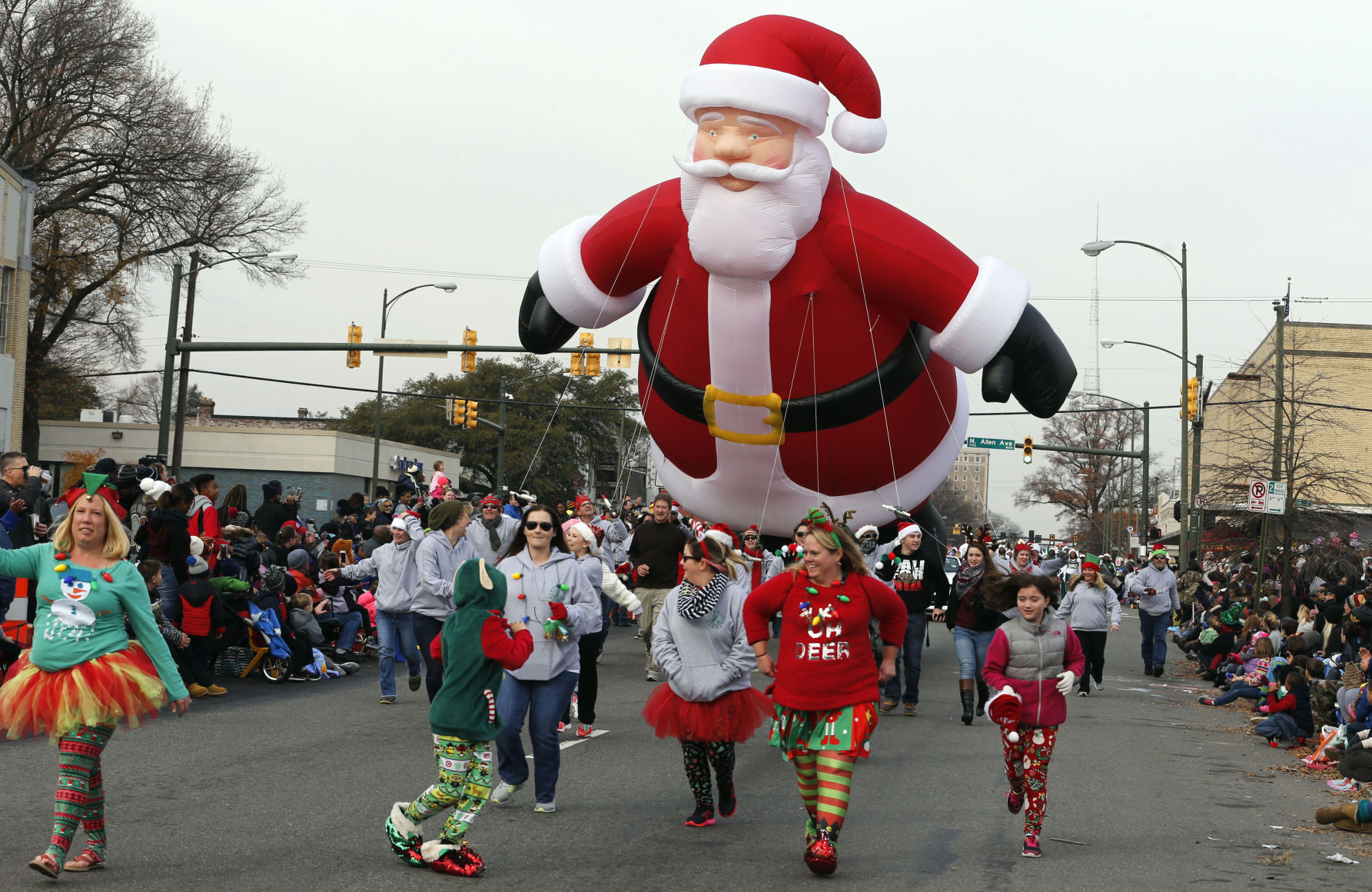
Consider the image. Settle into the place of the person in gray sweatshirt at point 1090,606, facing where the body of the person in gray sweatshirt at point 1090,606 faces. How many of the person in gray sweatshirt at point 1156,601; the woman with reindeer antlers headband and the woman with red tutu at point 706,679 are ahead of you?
2

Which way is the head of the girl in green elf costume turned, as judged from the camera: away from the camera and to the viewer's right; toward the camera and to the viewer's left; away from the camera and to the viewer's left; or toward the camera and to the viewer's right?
away from the camera and to the viewer's right

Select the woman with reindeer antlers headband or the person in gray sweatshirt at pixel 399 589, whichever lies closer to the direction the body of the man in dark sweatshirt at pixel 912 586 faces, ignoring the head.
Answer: the woman with reindeer antlers headband

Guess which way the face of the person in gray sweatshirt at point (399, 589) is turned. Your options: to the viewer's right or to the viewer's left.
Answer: to the viewer's left

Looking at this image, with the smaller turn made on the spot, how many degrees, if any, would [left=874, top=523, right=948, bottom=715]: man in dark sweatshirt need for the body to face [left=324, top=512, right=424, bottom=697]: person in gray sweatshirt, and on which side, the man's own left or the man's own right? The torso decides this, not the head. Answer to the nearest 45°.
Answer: approximately 45° to the man's own right

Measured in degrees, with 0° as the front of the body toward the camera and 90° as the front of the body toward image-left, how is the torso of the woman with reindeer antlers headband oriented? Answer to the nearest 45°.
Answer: approximately 0°
